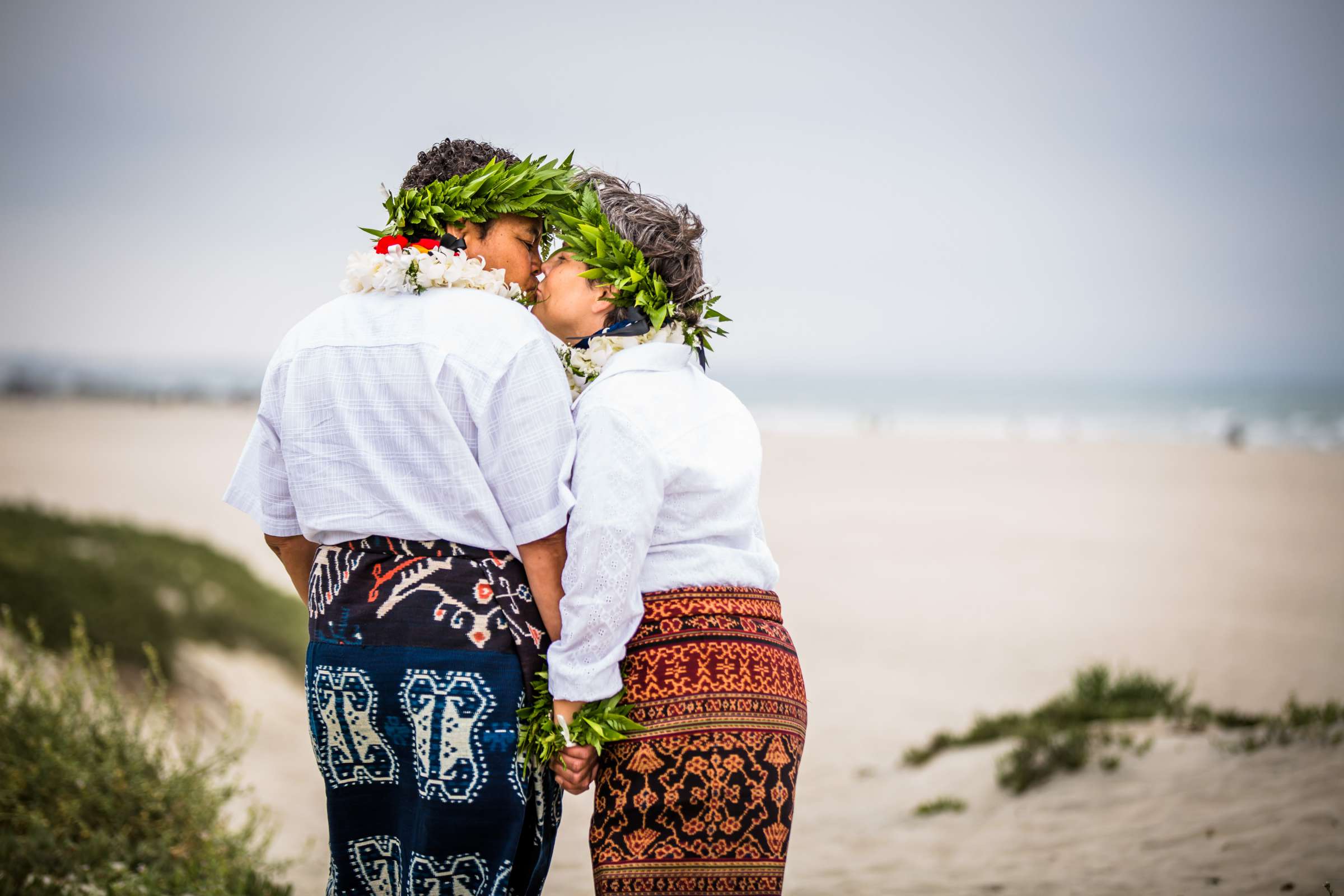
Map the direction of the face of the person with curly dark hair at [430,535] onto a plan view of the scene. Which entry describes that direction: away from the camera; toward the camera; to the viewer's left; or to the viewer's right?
to the viewer's right

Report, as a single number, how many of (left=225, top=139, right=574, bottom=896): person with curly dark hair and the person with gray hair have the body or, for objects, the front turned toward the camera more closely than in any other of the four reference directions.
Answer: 0

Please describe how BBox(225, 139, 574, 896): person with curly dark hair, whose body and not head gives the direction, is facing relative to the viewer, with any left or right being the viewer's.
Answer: facing away from the viewer and to the right of the viewer

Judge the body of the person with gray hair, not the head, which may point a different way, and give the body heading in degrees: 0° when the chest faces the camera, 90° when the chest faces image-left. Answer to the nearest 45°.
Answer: approximately 135°

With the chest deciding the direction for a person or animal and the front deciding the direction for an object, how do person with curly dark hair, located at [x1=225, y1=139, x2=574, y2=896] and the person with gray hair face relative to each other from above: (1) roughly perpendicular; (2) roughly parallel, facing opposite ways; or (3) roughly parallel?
roughly perpendicular

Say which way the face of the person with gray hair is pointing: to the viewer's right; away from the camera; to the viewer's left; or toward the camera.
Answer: to the viewer's left
